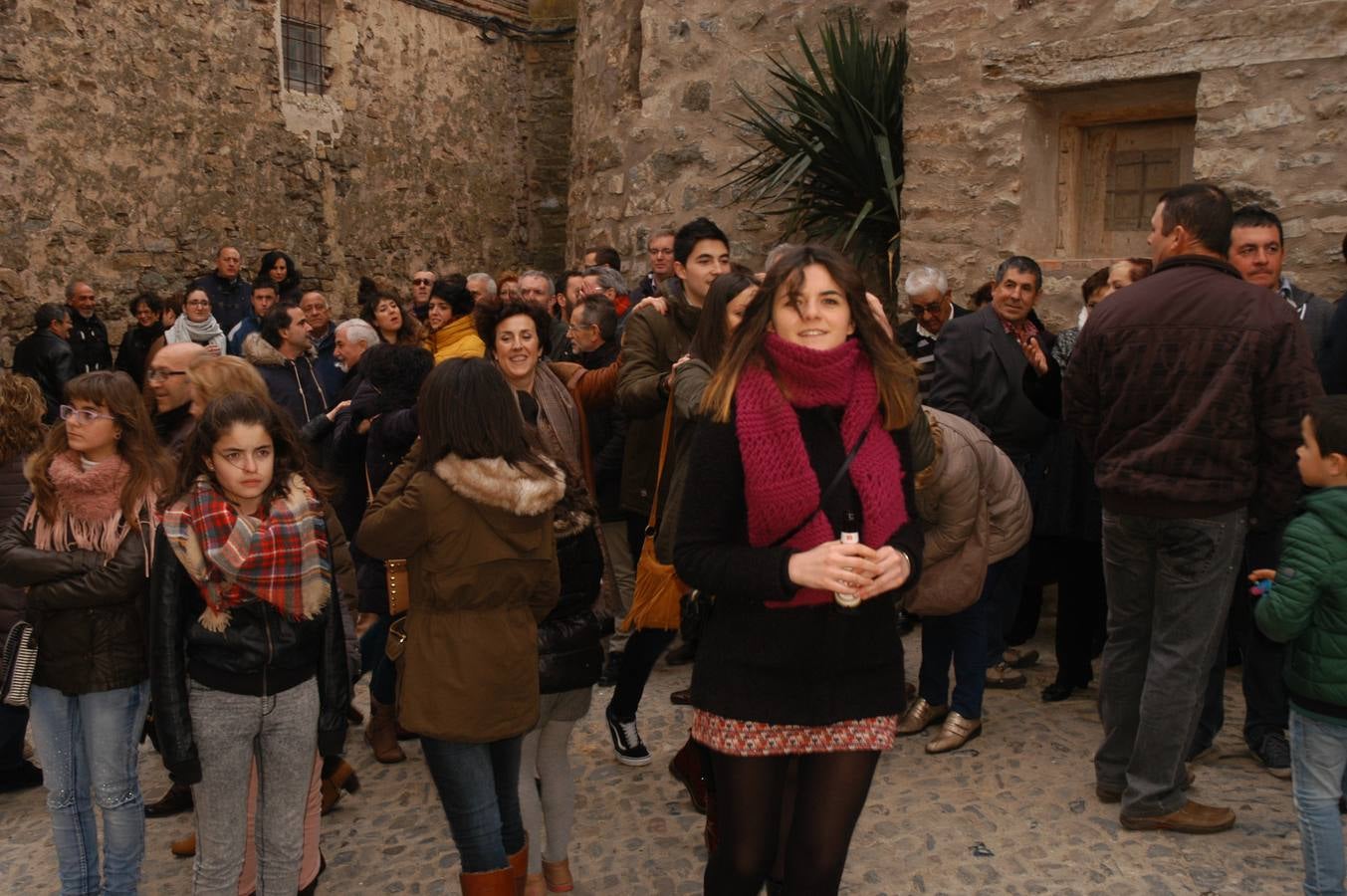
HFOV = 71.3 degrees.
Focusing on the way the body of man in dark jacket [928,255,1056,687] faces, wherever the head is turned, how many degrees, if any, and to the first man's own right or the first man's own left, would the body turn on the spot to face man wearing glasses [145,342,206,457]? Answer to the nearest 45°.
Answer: approximately 90° to the first man's own right

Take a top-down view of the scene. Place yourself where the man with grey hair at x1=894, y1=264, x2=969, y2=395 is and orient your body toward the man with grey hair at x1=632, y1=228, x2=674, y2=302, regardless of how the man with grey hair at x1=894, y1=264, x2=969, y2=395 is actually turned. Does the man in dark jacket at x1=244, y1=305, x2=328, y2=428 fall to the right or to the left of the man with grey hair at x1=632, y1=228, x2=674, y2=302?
left
